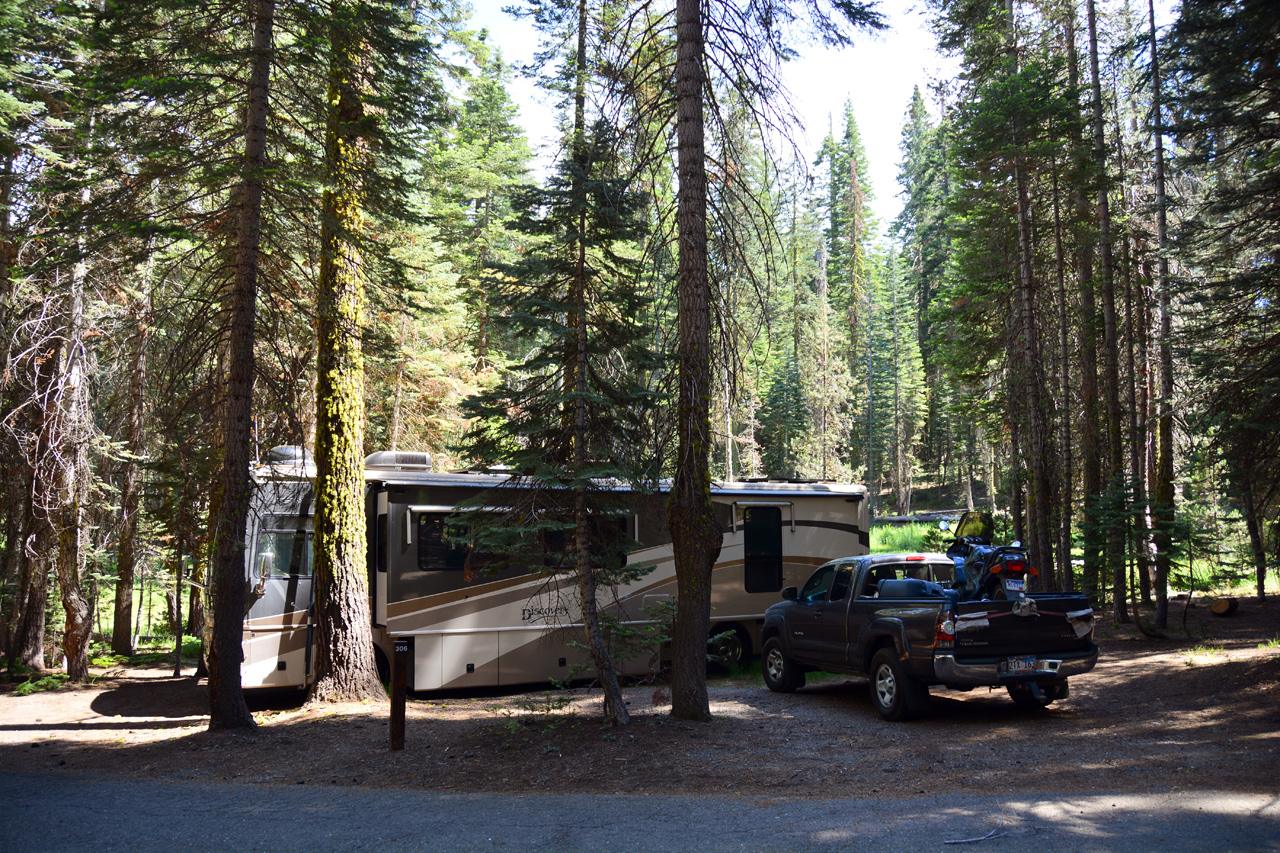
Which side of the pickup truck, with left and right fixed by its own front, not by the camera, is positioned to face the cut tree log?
right

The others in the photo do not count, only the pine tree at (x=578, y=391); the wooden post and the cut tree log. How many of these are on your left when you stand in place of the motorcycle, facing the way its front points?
2

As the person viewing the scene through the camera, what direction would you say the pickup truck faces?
facing away from the viewer and to the left of the viewer

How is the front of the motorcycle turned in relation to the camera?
facing away from the viewer and to the left of the viewer

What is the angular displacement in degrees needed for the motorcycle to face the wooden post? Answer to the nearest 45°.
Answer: approximately 90° to its left

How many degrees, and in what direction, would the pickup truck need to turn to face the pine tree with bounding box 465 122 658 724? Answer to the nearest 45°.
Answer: approximately 90° to its left
